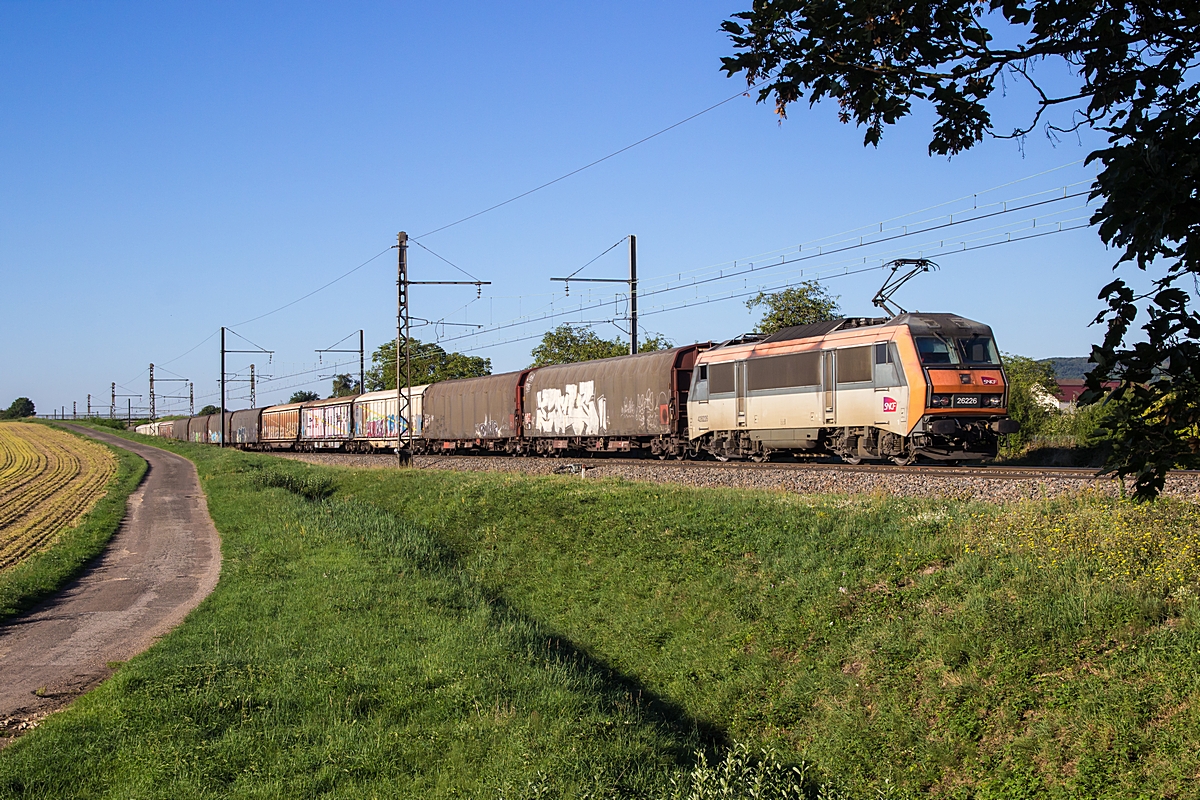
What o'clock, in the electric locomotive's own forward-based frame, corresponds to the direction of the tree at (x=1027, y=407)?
The tree is roughly at 8 o'clock from the electric locomotive.

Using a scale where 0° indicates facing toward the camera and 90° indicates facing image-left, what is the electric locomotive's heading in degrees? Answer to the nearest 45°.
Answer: approximately 315°
